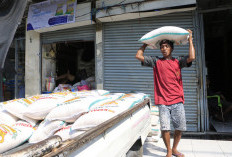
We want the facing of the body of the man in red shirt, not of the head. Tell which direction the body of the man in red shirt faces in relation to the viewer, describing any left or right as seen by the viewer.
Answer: facing the viewer

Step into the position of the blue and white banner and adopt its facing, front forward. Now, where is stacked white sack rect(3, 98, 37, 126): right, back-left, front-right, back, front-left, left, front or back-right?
front

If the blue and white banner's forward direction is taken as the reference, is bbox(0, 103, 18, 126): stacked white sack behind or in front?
in front

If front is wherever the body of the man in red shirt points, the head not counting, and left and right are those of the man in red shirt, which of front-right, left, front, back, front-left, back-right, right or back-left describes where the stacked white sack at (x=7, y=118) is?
front-right

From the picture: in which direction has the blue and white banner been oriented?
toward the camera

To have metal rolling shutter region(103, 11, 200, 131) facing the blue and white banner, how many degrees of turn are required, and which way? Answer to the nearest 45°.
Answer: approximately 45° to its right

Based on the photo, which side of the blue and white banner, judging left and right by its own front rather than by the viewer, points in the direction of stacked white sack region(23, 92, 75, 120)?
front

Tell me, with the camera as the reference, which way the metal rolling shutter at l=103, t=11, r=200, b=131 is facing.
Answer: facing the viewer and to the left of the viewer

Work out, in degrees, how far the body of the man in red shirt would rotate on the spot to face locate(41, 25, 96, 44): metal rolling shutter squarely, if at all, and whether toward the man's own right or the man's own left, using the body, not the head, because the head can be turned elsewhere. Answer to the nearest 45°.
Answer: approximately 135° to the man's own right

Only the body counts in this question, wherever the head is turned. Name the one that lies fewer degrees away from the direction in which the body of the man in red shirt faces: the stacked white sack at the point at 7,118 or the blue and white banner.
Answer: the stacked white sack

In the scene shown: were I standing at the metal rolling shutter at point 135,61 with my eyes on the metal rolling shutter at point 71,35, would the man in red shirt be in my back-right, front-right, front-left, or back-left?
back-left

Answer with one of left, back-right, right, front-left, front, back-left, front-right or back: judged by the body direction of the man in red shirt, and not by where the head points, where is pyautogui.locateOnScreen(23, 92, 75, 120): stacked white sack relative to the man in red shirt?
front-right

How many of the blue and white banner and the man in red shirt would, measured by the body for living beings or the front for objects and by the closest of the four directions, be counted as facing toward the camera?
2
